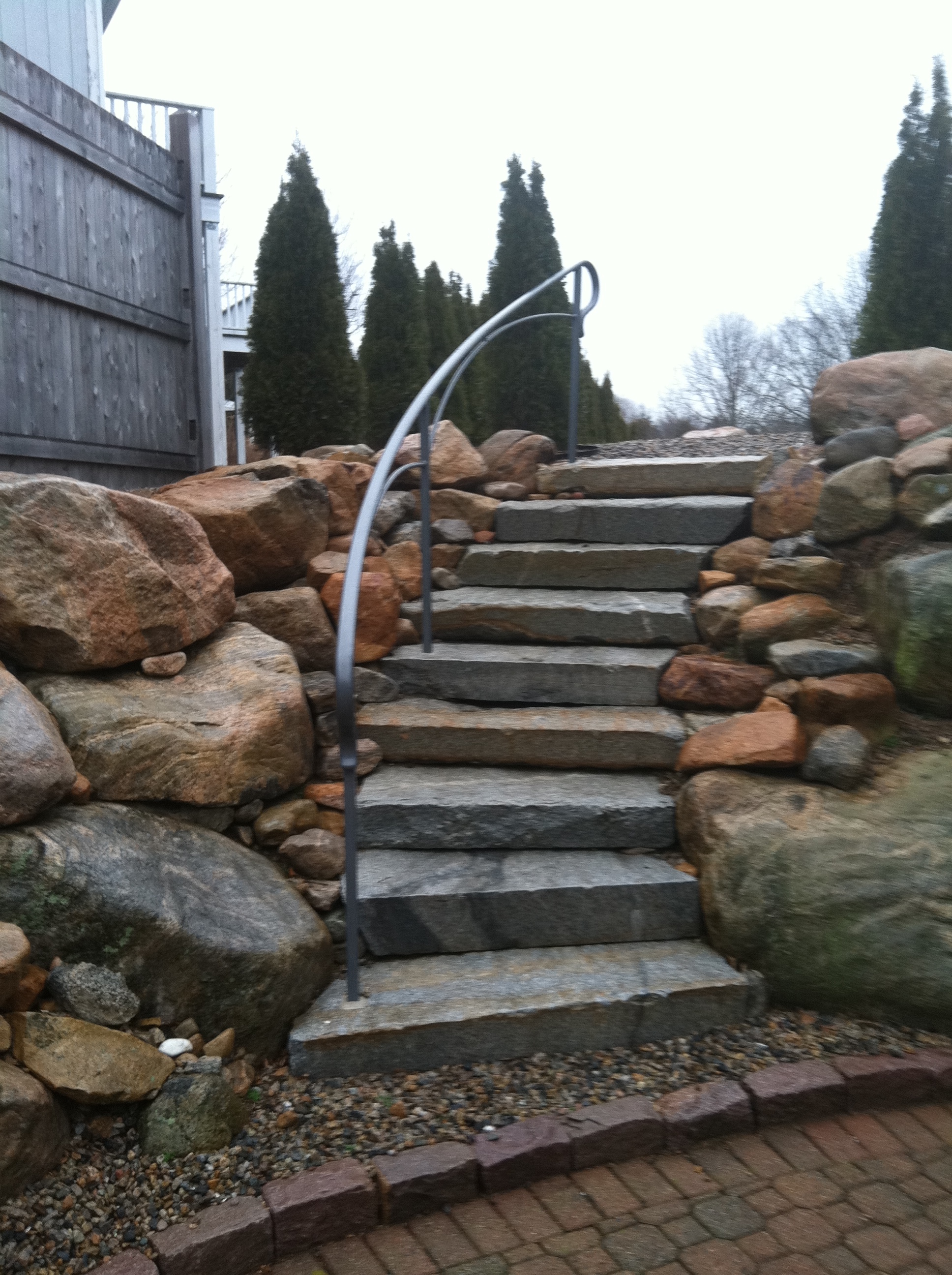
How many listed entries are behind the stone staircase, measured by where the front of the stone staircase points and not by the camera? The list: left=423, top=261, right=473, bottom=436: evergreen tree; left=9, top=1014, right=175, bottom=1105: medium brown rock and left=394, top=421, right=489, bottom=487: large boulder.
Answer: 2

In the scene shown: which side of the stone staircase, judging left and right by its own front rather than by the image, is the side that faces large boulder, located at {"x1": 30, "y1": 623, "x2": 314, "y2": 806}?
right

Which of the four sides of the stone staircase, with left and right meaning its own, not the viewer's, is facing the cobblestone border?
front

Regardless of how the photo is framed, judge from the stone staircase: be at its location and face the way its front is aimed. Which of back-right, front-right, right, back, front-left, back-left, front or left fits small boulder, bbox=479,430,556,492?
back

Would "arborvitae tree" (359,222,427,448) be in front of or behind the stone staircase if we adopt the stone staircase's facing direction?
behind

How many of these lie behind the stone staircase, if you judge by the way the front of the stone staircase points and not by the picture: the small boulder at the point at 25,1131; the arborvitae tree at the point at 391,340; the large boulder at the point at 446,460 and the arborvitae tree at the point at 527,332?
3

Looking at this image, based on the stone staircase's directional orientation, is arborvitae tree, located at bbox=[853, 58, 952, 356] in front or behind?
behind

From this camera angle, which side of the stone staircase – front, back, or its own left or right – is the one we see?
front

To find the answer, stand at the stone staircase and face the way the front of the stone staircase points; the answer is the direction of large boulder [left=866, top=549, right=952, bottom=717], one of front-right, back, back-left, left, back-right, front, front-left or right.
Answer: left

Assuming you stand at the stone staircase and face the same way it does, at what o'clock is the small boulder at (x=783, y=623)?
The small boulder is roughly at 8 o'clock from the stone staircase.

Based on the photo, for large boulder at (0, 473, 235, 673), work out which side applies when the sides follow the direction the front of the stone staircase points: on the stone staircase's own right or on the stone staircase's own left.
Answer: on the stone staircase's own right

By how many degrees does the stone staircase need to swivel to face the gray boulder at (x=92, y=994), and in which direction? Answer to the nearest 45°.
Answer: approximately 45° to its right

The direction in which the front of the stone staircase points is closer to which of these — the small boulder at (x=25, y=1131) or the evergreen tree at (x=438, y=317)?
the small boulder
